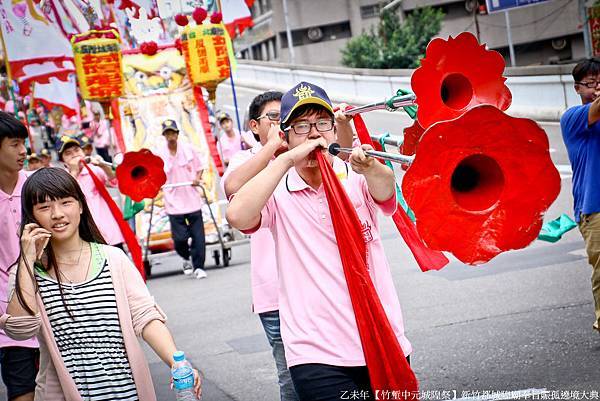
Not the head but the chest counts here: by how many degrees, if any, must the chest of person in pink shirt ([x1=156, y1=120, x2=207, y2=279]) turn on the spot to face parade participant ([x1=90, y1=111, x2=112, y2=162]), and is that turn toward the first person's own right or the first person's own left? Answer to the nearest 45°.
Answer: approximately 180°

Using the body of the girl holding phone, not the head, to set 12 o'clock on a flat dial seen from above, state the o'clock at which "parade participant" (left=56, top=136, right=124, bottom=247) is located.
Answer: The parade participant is roughly at 6 o'clock from the girl holding phone.

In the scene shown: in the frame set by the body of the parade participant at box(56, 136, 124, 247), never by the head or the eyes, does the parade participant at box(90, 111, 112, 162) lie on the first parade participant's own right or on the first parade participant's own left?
on the first parade participant's own left

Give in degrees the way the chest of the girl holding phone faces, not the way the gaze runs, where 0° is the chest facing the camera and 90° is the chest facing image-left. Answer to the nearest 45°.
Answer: approximately 0°

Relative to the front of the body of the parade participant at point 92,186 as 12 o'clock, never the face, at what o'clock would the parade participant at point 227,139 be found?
the parade participant at point 227,139 is roughly at 8 o'clock from the parade participant at point 92,186.

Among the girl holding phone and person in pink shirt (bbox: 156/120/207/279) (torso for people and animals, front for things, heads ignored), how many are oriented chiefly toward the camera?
2

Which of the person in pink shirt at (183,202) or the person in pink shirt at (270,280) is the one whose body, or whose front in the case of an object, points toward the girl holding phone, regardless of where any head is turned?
the person in pink shirt at (183,202)

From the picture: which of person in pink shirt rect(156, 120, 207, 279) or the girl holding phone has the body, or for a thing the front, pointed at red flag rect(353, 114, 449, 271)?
the person in pink shirt
